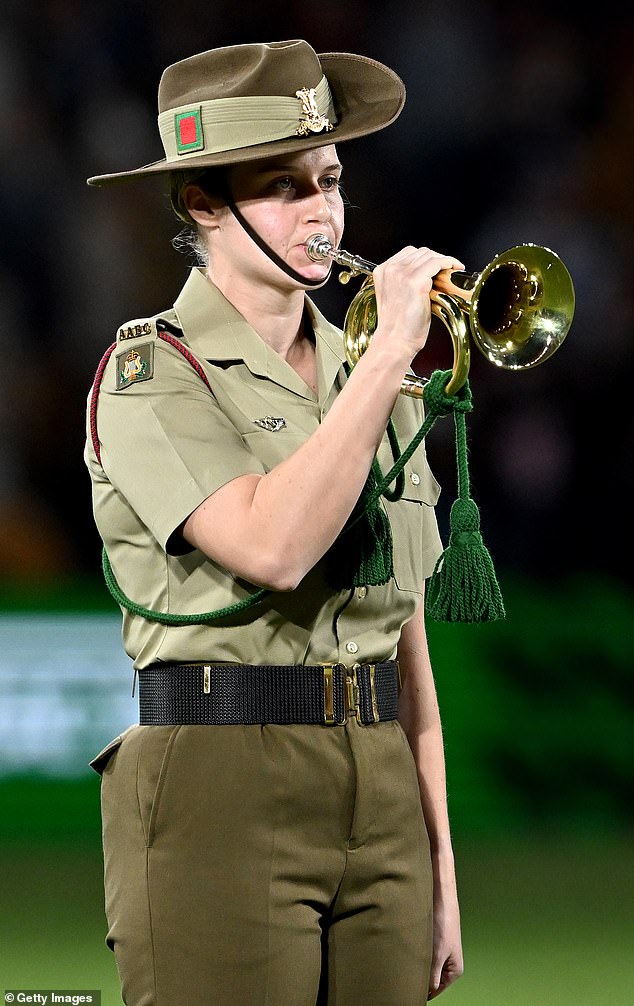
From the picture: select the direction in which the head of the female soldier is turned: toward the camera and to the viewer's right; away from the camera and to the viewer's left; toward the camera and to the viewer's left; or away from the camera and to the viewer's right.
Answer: toward the camera and to the viewer's right

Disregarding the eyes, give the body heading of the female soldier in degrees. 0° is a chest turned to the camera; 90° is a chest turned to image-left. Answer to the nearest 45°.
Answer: approximately 315°
